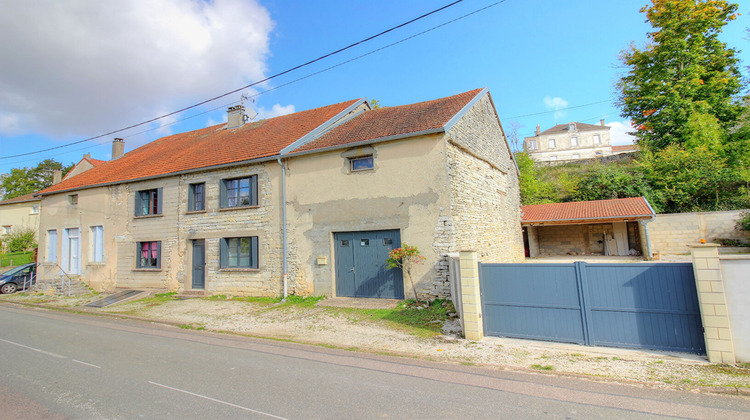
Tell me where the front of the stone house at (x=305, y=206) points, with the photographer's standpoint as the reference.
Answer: facing the viewer and to the left of the viewer

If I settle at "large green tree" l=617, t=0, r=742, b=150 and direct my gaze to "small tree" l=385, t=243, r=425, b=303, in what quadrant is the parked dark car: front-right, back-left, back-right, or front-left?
front-right

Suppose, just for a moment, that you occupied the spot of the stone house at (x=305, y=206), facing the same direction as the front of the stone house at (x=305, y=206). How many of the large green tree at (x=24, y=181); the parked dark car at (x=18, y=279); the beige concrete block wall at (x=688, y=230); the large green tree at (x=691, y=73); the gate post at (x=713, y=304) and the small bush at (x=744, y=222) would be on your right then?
2

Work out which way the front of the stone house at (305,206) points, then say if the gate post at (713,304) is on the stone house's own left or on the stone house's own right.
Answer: on the stone house's own left

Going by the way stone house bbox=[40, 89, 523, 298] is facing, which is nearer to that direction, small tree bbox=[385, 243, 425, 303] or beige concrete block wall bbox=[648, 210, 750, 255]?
the small tree

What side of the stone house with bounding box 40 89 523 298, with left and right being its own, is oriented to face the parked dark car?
right

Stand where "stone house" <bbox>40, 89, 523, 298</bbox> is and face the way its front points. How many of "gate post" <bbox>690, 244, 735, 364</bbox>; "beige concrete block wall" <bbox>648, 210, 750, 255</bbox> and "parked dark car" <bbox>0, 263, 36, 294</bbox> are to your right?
1

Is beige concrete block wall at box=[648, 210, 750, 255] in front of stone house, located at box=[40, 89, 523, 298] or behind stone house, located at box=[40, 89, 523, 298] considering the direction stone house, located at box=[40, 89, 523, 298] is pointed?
behind

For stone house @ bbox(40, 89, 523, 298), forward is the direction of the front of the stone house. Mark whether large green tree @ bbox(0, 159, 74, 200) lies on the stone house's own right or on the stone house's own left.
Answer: on the stone house's own right

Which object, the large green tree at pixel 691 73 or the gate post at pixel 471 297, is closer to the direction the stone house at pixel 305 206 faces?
the gate post

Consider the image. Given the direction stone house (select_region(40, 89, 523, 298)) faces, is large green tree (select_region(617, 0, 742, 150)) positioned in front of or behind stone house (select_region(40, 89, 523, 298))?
behind

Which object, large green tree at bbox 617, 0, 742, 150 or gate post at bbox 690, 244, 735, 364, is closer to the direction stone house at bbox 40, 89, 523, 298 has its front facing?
the gate post

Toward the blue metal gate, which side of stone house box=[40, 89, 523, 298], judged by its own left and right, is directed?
left
